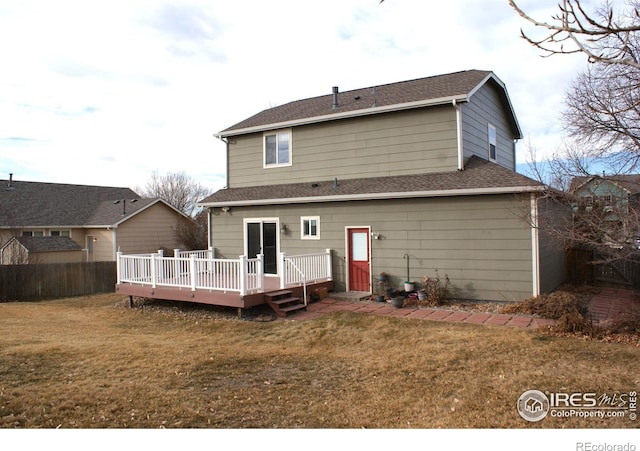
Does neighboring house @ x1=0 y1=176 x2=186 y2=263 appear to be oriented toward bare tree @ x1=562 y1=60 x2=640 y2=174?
no

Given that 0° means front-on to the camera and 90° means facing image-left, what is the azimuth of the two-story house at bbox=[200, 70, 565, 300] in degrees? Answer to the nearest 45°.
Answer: approximately 225°

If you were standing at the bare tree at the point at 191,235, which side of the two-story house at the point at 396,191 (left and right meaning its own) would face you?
left

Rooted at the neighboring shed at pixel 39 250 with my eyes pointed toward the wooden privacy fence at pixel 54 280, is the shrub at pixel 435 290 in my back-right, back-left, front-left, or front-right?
front-left

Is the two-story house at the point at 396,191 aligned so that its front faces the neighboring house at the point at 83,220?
no

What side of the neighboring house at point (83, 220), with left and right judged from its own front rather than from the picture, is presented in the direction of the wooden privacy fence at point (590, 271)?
right

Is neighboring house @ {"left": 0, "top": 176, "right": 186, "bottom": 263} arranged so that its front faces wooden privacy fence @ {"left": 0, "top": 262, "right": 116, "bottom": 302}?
no

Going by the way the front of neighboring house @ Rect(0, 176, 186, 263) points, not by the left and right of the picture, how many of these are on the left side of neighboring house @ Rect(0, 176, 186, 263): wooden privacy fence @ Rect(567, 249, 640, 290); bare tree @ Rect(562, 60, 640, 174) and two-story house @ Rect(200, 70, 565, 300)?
0

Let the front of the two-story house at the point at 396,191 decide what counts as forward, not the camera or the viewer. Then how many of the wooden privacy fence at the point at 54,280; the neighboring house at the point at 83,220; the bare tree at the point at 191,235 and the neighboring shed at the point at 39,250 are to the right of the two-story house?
0

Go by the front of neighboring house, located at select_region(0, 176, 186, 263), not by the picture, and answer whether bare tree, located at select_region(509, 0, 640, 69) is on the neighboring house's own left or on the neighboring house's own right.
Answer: on the neighboring house's own right

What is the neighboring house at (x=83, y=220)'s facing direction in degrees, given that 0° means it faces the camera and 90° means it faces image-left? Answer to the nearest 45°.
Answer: approximately 225°

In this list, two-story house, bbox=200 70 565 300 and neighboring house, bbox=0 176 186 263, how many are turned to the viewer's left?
0

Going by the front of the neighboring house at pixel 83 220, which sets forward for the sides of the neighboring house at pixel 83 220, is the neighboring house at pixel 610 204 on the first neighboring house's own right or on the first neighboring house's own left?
on the first neighboring house's own right
